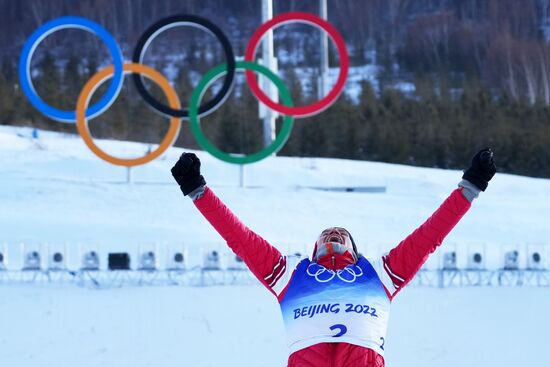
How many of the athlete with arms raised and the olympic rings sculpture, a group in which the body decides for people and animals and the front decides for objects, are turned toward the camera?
2

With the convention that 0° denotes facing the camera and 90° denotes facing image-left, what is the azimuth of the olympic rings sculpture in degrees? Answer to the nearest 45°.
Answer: approximately 0°

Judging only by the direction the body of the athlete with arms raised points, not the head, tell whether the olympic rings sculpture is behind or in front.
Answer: behind

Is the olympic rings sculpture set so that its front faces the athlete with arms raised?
yes
